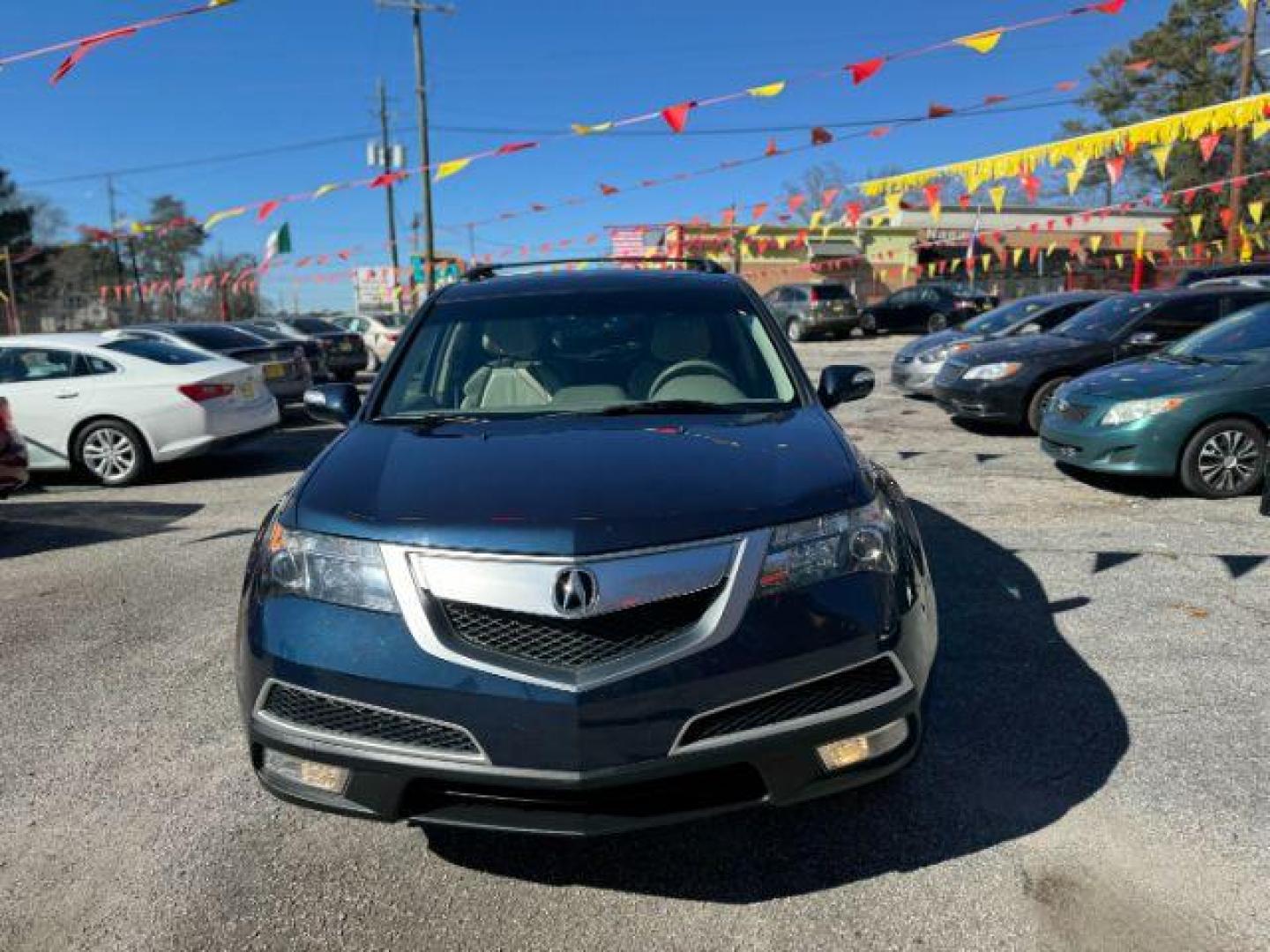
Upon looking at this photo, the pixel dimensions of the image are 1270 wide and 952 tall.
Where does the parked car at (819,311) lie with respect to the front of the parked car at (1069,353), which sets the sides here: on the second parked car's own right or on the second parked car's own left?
on the second parked car's own right

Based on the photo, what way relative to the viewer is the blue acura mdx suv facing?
toward the camera

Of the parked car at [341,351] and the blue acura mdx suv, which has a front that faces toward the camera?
the blue acura mdx suv

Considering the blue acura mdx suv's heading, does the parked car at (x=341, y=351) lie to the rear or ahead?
to the rear

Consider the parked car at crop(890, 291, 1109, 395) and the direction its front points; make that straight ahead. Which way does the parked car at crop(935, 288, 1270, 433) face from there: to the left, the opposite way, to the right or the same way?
the same way

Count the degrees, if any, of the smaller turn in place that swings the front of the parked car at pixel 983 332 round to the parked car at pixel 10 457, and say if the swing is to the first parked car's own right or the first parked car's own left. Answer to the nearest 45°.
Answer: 0° — it already faces it

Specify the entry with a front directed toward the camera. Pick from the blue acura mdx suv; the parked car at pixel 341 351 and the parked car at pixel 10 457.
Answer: the blue acura mdx suv

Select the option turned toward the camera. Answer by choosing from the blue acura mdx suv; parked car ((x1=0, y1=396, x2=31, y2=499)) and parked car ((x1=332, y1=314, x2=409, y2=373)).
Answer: the blue acura mdx suv

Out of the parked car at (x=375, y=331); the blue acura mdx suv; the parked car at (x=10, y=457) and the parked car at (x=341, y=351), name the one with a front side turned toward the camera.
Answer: the blue acura mdx suv
